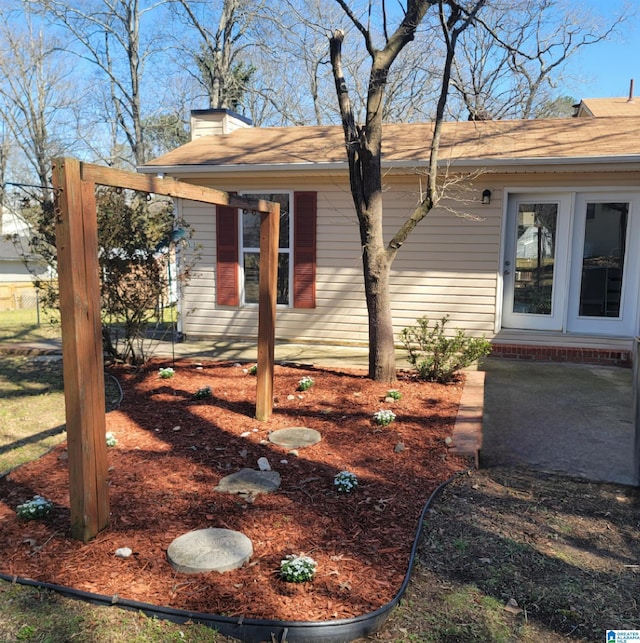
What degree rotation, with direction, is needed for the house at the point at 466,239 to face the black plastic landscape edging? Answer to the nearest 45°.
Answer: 0° — it already faces it

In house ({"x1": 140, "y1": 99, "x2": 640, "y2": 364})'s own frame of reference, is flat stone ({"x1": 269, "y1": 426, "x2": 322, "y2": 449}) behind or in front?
in front

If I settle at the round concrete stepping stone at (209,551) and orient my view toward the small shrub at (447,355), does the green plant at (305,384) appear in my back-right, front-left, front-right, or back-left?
front-left

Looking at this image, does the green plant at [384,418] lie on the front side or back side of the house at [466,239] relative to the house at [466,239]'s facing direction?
on the front side

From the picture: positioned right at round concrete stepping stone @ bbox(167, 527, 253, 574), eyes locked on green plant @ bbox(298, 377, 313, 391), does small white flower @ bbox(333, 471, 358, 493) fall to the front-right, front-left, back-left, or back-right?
front-right

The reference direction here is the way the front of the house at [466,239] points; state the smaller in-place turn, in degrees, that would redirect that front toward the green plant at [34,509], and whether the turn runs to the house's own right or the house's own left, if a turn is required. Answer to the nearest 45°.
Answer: approximately 45° to the house's own right

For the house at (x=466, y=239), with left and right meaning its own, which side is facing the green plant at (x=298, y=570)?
front

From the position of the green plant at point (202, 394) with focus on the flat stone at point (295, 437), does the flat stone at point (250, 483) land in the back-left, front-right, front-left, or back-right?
front-right

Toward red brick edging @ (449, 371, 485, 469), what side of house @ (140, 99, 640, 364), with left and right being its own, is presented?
front

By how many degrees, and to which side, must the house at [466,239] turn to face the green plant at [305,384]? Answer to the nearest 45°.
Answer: approximately 45° to its right

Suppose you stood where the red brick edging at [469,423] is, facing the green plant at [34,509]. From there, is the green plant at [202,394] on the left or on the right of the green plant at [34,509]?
right

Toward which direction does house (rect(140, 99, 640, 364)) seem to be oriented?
toward the camera
